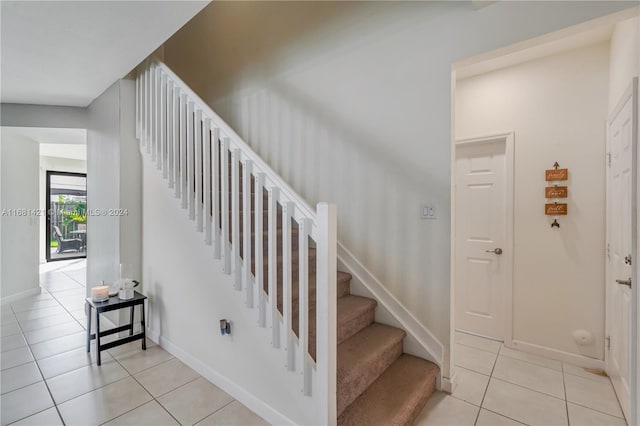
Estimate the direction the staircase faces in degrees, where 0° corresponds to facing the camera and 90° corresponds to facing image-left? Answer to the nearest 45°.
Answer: approximately 315°

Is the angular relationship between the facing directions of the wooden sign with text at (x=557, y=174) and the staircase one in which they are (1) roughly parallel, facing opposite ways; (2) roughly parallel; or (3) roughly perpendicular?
roughly perpendicular

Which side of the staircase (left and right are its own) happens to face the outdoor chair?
back

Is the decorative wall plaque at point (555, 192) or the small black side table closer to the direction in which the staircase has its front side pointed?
the decorative wall plaque

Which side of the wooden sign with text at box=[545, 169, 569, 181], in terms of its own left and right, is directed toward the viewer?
front

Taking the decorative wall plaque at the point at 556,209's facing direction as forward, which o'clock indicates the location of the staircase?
The staircase is roughly at 1 o'clock from the decorative wall plaque.

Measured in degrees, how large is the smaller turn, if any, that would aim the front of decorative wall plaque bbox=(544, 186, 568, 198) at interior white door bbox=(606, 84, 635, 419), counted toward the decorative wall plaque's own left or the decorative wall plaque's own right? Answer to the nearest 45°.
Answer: approximately 45° to the decorative wall plaque's own left

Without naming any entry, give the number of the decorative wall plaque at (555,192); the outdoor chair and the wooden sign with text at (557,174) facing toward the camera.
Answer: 2

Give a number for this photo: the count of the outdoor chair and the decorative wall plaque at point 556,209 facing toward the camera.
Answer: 1

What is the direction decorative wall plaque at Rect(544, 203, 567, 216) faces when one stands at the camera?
facing the viewer

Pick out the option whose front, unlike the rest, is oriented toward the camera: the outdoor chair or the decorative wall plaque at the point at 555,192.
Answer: the decorative wall plaque

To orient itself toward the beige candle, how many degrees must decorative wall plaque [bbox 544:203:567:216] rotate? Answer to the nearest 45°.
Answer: approximately 45° to its right

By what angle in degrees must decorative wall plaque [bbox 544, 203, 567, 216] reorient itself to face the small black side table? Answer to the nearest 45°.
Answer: approximately 45° to its right

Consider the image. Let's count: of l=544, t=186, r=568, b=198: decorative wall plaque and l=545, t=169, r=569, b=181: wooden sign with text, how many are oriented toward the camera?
2

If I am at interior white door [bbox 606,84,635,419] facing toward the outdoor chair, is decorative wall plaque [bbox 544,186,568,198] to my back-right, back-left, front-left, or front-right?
front-right

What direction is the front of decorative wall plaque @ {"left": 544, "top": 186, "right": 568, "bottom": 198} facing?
toward the camera
